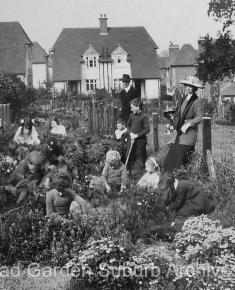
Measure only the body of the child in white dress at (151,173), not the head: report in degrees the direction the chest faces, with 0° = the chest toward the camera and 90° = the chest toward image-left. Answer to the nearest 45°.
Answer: approximately 45°

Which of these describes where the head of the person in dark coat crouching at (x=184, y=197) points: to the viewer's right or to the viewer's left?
to the viewer's left

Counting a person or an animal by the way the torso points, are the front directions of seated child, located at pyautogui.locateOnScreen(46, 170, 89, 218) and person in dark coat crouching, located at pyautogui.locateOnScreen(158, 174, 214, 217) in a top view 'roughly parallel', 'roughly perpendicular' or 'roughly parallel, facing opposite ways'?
roughly perpendicular

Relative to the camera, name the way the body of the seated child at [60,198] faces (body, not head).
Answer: toward the camera

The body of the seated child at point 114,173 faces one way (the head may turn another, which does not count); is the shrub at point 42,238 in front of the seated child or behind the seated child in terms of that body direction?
in front

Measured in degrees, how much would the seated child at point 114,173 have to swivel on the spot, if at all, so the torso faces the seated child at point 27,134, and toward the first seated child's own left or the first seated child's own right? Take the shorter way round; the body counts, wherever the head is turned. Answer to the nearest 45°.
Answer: approximately 135° to the first seated child's own right

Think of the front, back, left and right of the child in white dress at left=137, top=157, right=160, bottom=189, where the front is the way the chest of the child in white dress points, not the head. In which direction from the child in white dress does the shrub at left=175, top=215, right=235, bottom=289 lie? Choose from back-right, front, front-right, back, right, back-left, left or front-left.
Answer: front-left

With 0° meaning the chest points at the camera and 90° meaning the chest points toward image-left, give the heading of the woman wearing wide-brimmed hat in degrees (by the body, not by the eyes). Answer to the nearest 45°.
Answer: approximately 45°

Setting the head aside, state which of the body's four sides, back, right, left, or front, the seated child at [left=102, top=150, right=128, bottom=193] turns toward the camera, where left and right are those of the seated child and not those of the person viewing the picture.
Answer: front

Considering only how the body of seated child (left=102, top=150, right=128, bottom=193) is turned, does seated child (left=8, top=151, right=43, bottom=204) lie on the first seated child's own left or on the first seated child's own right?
on the first seated child's own right

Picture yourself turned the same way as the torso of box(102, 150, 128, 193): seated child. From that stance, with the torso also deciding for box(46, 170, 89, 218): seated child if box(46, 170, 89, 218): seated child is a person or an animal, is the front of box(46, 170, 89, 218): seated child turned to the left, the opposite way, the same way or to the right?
the same way

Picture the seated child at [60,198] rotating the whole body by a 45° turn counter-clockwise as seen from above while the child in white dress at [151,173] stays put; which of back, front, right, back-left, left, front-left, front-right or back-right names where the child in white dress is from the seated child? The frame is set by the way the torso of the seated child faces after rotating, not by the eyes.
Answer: left

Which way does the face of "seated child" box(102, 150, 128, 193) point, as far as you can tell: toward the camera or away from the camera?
toward the camera

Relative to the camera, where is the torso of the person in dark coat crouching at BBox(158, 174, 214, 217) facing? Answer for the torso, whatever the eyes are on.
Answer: to the viewer's left

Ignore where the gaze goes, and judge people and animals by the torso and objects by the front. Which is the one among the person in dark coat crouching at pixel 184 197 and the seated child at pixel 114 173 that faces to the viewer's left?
the person in dark coat crouching at pixel 184 197
